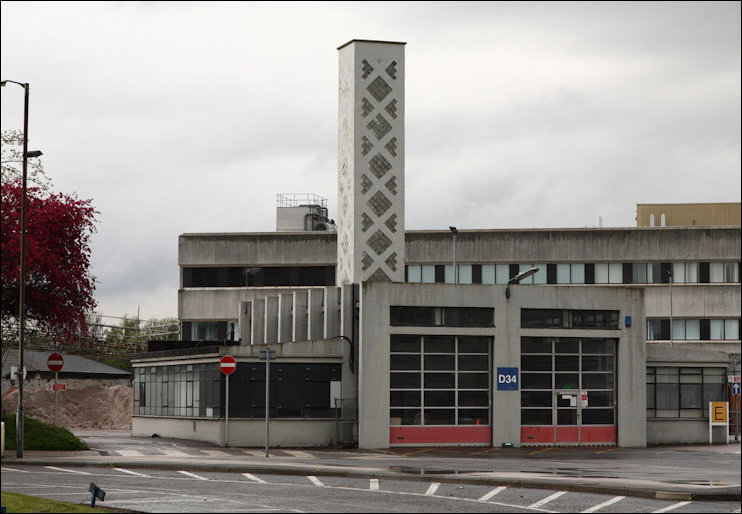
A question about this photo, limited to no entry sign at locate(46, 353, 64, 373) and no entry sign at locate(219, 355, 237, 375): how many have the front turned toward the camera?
2

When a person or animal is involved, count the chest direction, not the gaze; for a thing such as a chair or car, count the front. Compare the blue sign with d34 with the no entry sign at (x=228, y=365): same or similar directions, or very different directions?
same or similar directions

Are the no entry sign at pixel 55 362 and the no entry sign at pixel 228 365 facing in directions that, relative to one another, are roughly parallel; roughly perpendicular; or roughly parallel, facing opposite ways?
roughly parallel

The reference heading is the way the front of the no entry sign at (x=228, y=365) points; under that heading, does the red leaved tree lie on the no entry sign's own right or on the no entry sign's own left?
on the no entry sign's own right

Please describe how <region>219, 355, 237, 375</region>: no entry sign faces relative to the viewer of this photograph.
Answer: facing the viewer

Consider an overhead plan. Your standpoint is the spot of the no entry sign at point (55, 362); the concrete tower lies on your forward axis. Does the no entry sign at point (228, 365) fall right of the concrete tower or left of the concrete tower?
right

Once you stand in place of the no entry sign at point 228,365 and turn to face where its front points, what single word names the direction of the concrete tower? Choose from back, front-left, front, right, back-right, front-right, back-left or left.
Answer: back-left

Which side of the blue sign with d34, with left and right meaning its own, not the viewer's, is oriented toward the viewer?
front

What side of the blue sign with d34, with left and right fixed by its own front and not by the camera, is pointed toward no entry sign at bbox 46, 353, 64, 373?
right
